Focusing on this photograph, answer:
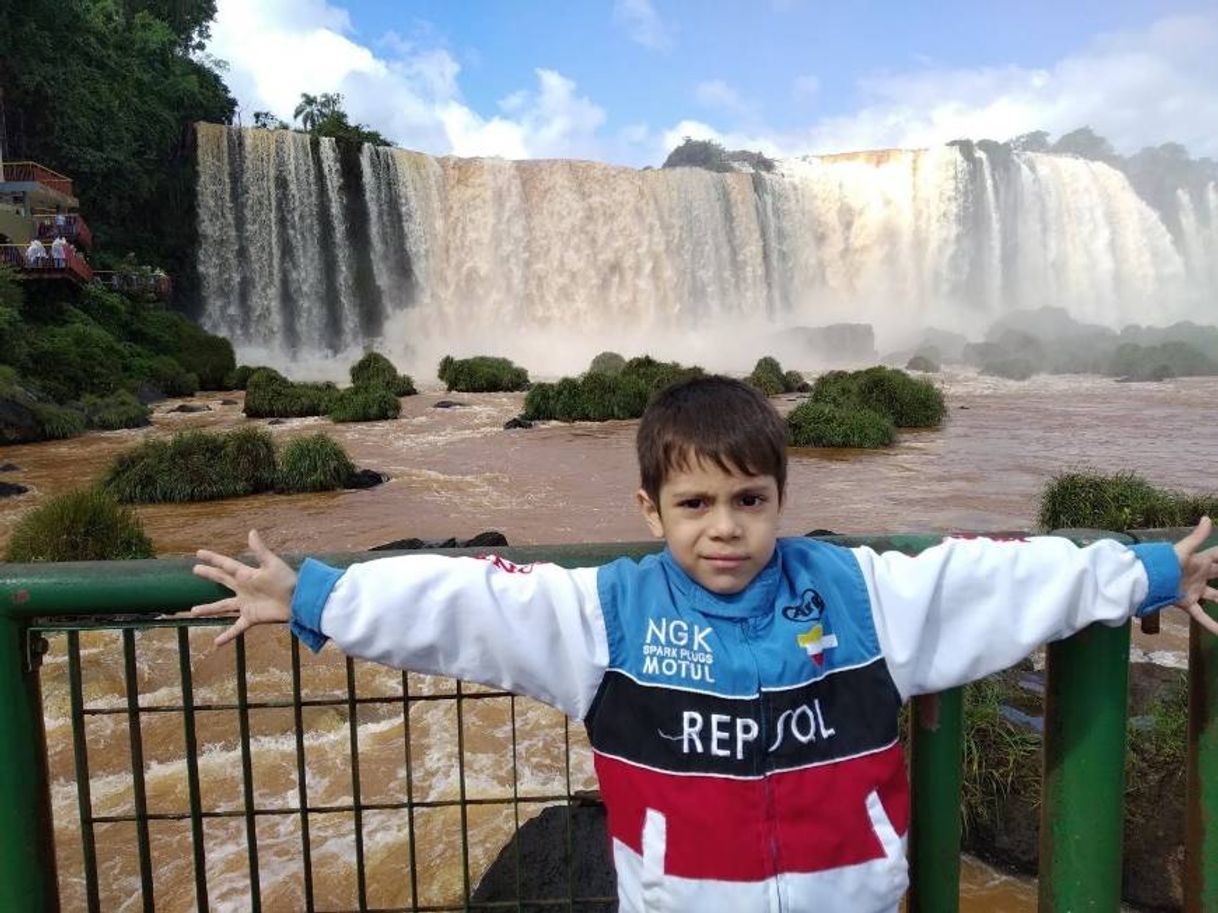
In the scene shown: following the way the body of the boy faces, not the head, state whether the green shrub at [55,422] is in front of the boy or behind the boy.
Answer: behind

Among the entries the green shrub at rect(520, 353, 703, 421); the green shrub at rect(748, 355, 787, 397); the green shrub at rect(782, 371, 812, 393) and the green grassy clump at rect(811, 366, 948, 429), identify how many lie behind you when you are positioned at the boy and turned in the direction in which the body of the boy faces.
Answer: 4

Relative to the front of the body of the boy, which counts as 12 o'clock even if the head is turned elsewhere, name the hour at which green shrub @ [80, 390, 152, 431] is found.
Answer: The green shrub is roughly at 5 o'clock from the boy.

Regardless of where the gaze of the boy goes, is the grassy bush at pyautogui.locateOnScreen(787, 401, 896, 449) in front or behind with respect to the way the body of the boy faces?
behind

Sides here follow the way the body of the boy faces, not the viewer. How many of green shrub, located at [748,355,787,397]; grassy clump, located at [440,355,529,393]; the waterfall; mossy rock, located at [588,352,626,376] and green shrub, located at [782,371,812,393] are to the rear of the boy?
5

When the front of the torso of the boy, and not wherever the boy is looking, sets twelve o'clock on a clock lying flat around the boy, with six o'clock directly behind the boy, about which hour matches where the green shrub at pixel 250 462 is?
The green shrub is roughly at 5 o'clock from the boy.

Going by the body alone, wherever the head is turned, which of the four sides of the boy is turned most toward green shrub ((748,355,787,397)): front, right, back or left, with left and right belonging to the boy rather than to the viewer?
back

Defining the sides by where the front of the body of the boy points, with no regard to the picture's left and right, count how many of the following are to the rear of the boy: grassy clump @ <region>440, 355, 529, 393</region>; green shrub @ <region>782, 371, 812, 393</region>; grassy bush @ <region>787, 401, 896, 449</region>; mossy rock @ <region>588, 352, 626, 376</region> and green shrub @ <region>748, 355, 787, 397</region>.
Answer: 5

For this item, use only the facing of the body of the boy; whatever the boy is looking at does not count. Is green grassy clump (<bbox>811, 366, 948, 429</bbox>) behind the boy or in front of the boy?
behind

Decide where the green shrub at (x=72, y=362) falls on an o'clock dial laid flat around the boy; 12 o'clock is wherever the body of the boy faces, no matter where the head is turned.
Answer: The green shrub is roughly at 5 o'clock from the boy.

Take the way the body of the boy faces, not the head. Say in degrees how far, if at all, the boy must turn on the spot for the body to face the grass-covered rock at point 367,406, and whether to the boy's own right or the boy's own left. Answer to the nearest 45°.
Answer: approximately 180°

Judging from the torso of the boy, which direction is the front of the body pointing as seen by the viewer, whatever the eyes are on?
toward the camera
